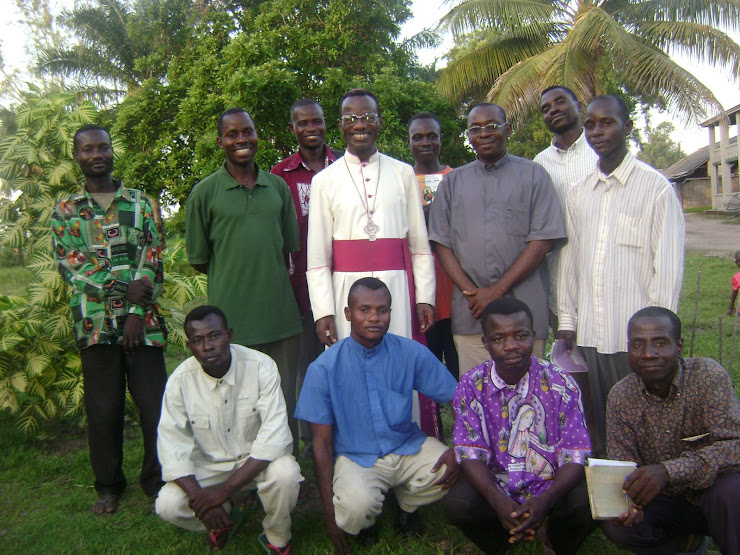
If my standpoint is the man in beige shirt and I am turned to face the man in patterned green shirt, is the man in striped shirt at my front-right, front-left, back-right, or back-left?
back-right

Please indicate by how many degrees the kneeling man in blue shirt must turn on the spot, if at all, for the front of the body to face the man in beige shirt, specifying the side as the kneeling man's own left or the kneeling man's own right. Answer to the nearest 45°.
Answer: approximately 90° to the kneeling man's own right

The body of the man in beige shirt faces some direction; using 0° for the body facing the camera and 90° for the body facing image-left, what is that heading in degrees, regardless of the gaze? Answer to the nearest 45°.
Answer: approximately 0°

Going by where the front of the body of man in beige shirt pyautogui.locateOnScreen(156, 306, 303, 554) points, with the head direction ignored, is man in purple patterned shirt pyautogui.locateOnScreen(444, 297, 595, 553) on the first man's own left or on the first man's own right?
on the first man's own left
